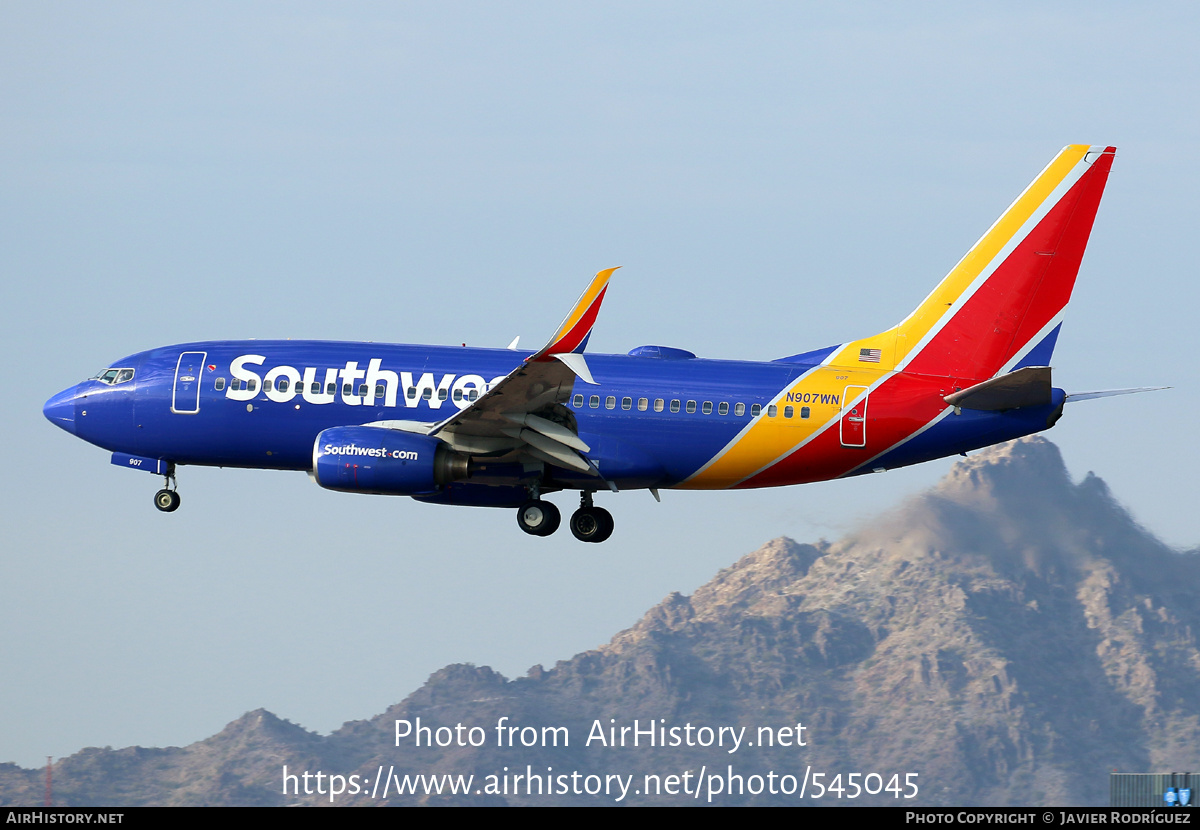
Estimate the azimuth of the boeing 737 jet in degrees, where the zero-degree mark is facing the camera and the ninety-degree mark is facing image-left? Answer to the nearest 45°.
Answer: approximately 90°
